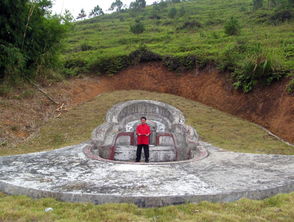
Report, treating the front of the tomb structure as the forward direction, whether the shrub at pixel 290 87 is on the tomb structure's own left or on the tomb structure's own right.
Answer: on the tomb structure's own left

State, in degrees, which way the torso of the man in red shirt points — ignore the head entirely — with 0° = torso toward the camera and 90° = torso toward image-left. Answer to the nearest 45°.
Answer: approximately 0°

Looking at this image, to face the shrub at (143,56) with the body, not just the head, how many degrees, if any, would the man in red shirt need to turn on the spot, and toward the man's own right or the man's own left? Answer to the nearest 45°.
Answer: approximately 180°

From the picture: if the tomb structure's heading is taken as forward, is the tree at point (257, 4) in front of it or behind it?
behind

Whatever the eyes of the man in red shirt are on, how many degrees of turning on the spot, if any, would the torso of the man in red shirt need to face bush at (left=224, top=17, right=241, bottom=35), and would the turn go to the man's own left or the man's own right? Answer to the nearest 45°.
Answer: approximately 135° to the man's own left

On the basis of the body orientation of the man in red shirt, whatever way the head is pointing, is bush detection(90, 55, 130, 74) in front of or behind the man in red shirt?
behind

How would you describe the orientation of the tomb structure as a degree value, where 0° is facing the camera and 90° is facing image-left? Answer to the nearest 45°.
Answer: approximately 0°

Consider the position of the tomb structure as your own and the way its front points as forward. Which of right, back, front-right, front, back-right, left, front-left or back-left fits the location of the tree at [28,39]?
back-right

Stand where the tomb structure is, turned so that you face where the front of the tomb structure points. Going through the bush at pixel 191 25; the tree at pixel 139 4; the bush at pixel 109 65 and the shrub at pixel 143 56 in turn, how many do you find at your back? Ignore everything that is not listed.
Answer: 4

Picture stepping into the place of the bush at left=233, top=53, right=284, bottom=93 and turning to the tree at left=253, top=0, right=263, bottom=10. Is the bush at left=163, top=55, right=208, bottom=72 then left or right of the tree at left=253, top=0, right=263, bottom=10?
left

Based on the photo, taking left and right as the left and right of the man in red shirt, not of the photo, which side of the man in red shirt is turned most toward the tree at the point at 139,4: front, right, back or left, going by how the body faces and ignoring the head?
back

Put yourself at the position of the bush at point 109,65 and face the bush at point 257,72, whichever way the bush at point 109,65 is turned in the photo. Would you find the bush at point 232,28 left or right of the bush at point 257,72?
left
